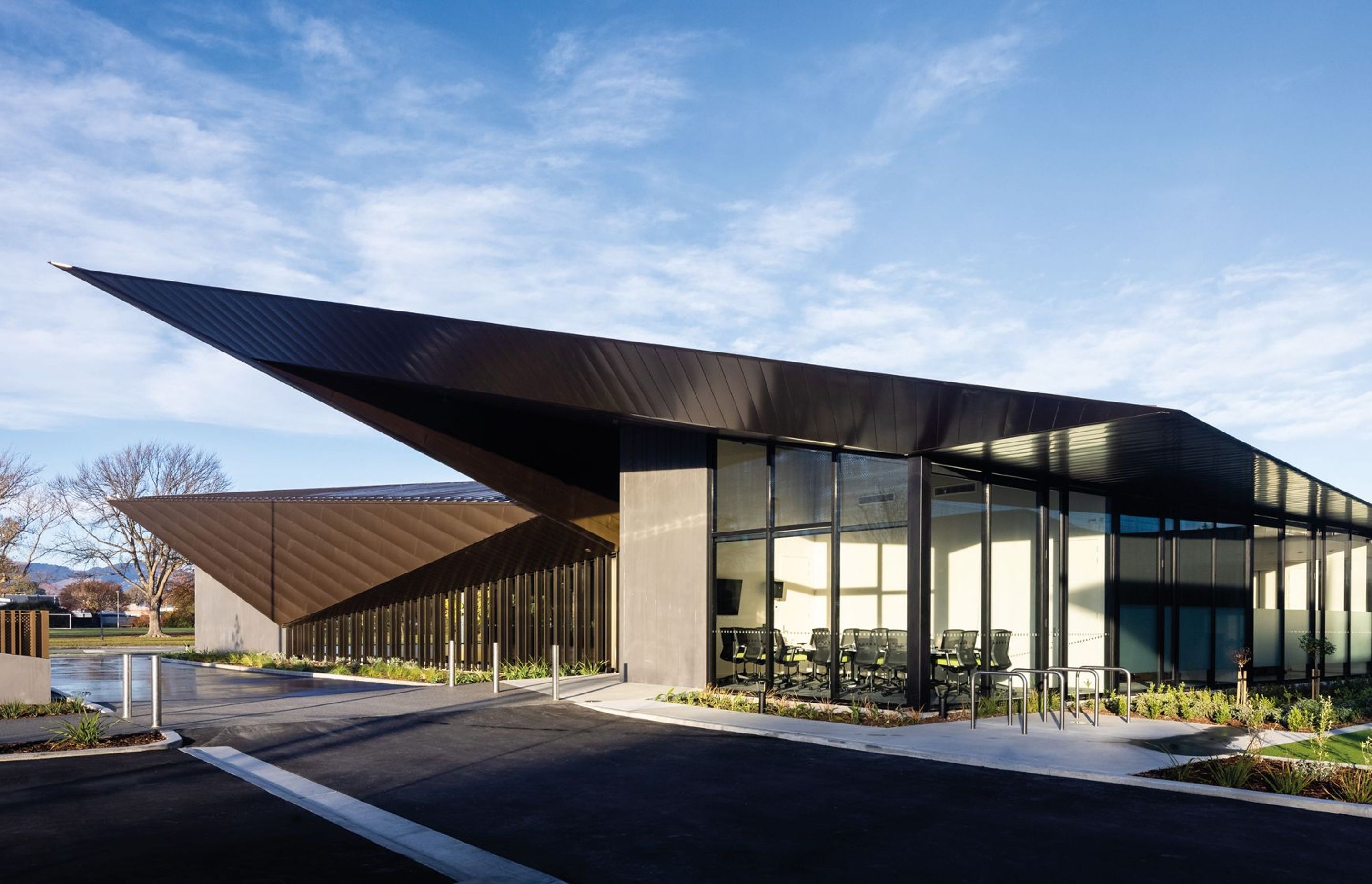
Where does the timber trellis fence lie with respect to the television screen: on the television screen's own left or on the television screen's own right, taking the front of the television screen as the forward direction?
on the television screen's own right

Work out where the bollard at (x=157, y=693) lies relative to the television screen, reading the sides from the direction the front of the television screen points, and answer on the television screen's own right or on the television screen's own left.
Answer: on the television screen's own right
